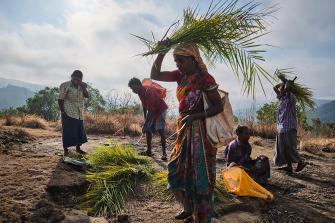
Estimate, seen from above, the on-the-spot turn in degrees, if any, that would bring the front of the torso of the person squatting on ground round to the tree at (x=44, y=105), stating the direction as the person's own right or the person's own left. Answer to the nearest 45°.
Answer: approximately 180°

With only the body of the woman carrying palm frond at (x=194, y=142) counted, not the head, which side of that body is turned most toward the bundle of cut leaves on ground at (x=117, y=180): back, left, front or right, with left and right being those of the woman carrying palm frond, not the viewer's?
right

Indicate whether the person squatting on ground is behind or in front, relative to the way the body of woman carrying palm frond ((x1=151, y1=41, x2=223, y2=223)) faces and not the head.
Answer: behind

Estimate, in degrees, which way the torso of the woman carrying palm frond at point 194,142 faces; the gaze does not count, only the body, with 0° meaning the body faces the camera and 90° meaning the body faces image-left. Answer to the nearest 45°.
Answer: approximately 45°

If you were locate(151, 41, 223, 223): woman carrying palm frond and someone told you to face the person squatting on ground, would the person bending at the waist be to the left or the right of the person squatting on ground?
left

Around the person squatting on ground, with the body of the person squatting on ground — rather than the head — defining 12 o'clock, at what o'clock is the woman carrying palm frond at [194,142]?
The woman carrying palm frond is roughly at 2 o'clock from the person squatting on ground.
